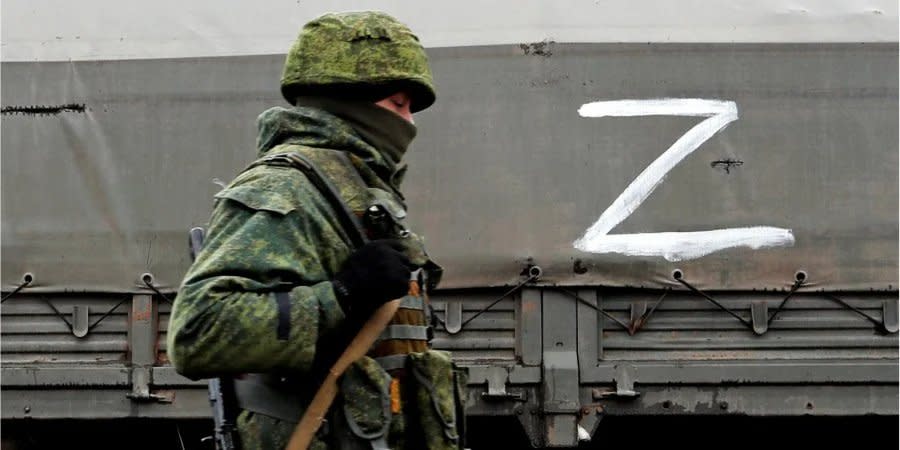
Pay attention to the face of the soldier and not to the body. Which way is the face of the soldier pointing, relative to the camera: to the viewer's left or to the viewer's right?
to the viewer's right

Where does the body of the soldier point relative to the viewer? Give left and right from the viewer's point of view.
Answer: facing to the right of the viewer

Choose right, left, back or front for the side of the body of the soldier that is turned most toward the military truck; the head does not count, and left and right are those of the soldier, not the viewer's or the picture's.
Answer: left
